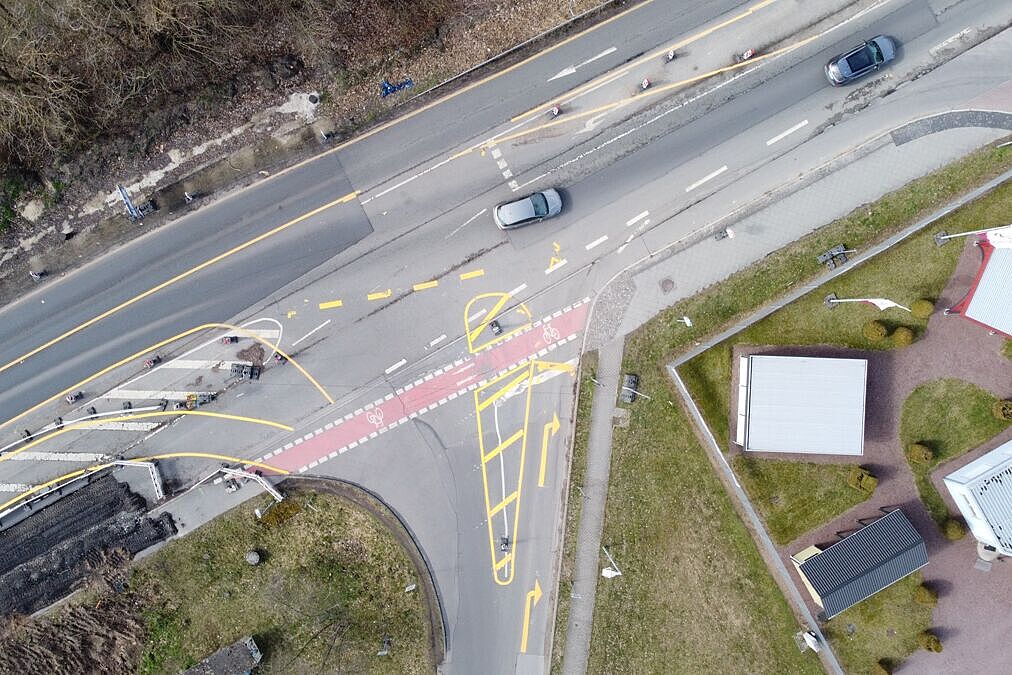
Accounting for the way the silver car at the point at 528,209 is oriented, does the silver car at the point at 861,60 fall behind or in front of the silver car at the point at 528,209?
in front

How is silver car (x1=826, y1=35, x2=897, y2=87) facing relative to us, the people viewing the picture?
facing away from the viewer and to the right of the viewer

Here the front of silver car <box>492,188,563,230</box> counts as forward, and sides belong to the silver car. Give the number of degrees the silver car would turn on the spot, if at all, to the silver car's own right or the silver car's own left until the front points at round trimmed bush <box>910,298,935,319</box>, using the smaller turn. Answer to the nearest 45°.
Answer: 0° — it already faces it

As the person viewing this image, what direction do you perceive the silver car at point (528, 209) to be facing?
facing to the right of the viewer

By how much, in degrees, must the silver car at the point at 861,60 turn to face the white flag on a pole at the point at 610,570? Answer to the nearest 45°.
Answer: approximately 180°

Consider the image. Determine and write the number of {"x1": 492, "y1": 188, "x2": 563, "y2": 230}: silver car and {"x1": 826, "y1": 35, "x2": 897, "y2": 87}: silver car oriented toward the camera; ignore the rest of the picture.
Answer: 0
